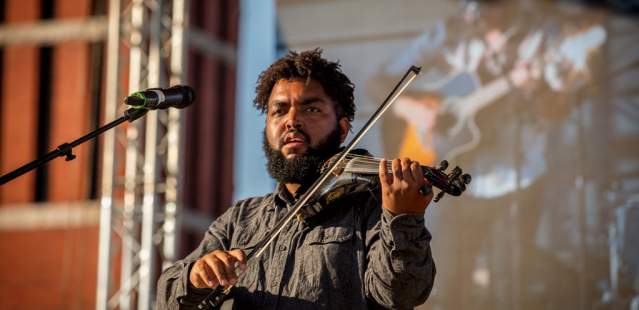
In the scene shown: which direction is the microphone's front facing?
to the viewer's right

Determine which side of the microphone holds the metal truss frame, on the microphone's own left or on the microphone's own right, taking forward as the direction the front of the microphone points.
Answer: on the microphone's own left

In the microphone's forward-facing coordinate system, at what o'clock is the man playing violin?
The man playing violin is roughly at 1 o'clock from the microphone.

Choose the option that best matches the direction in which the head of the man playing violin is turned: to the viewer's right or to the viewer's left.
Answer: to the viewer's left

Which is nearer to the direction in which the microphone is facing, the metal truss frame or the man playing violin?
the man playing violin
